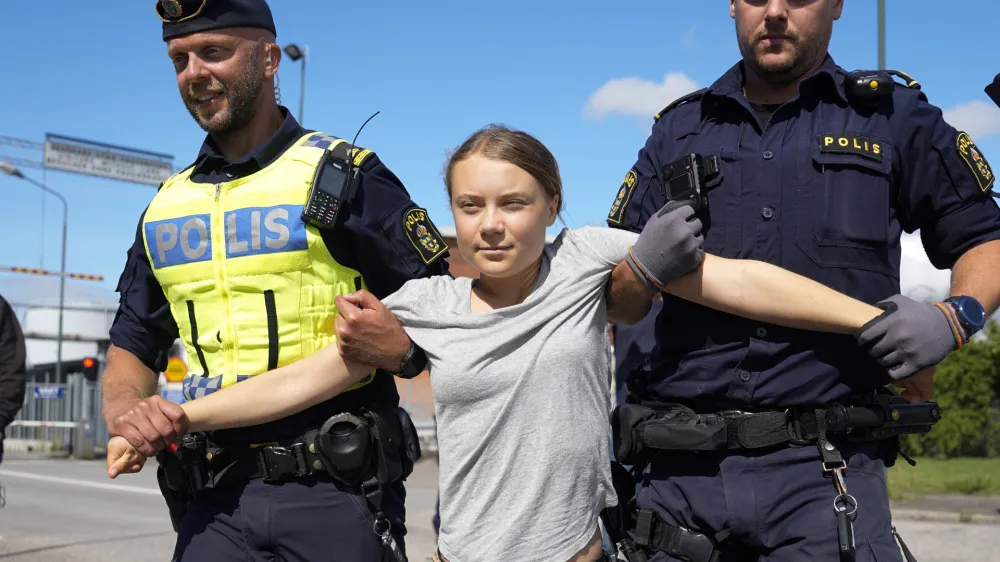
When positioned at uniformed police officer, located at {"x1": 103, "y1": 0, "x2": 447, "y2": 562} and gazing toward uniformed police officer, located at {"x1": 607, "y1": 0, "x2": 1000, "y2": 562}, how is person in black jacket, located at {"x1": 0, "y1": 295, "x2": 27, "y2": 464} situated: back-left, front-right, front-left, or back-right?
back-left

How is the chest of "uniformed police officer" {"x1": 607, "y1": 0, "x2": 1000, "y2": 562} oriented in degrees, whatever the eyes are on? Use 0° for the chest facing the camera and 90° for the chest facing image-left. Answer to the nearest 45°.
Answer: approximately 0°

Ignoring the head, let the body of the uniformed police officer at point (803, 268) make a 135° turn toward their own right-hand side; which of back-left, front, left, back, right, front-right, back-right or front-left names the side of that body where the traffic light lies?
front

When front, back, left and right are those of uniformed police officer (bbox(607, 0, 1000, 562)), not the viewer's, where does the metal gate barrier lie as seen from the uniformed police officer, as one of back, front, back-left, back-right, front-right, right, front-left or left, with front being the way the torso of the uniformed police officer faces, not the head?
back-right

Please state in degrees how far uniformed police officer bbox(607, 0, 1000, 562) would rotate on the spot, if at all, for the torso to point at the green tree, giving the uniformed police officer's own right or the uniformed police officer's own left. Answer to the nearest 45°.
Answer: approximately 180°

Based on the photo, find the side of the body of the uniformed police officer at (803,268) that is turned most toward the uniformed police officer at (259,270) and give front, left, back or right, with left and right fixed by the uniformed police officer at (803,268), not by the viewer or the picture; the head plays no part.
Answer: right

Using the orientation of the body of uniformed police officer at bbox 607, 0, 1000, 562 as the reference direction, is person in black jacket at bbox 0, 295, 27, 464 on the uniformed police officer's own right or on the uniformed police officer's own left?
on the uniformed police officer's own right

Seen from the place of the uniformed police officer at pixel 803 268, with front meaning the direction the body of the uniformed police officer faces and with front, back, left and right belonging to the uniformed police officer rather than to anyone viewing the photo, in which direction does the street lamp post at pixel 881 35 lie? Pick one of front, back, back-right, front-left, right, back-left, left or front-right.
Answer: back
